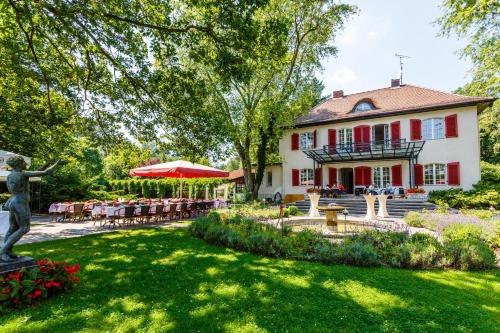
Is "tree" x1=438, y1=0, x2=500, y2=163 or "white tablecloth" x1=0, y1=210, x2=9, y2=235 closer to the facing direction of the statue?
the tree

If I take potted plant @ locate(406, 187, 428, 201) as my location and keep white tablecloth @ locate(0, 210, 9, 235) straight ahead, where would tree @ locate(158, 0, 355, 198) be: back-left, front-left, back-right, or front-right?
front-right

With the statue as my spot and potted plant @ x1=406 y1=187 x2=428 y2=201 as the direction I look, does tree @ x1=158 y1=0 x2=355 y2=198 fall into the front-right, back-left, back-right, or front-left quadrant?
front-left

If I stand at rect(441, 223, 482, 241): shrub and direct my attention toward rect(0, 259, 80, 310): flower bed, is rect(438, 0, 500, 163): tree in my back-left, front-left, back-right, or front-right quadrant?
back-right

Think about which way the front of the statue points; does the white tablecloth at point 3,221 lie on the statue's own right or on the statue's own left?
on the statue's own left

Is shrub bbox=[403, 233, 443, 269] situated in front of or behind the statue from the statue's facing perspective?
in front

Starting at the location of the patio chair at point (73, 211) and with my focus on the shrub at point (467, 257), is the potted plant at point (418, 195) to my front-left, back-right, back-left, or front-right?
front-left

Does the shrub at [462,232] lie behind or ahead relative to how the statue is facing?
ahead

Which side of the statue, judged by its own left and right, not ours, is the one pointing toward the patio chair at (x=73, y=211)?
front

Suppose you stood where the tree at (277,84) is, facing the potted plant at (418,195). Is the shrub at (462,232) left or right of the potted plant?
right

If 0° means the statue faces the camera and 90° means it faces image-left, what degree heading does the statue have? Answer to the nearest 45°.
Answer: approximately 270°
